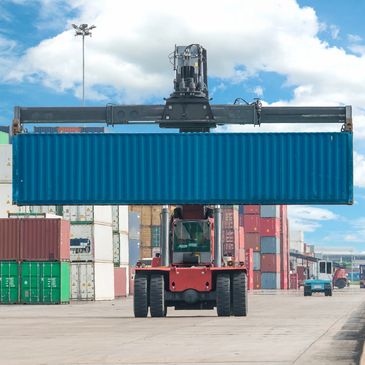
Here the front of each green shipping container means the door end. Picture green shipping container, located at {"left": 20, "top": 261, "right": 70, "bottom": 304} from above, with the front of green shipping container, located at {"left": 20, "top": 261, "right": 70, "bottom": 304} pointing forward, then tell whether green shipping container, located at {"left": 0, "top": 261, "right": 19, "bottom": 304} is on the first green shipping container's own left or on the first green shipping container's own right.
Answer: on the first green shipping container's own right

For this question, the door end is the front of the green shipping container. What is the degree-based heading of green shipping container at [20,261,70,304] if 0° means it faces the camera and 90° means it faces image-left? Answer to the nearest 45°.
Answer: approximately 0°
